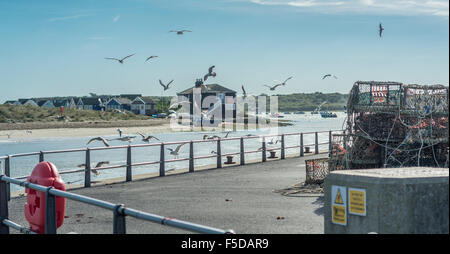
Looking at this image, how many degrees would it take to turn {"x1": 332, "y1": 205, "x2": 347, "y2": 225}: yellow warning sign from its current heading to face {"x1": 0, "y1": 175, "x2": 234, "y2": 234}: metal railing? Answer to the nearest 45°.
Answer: approximately 45° to its right

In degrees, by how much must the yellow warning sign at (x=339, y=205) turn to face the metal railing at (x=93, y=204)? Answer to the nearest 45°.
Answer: approximately 45° to its right

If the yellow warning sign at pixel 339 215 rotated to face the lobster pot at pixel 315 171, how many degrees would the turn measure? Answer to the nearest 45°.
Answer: approximately 135° to its right

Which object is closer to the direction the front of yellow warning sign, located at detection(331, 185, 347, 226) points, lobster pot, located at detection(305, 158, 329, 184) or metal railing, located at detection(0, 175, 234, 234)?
the metal railing

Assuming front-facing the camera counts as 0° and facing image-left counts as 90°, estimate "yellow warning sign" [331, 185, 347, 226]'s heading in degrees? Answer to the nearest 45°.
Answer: approximately 45°
